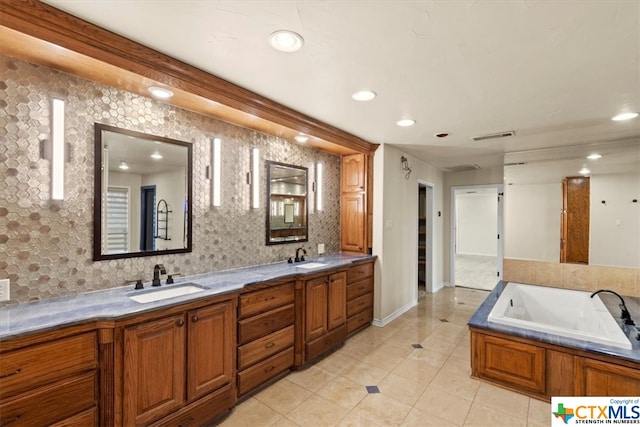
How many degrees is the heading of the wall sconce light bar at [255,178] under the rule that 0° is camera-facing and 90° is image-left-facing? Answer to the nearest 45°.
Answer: approximately 315°

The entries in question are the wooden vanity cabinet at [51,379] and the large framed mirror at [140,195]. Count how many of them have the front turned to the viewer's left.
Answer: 0

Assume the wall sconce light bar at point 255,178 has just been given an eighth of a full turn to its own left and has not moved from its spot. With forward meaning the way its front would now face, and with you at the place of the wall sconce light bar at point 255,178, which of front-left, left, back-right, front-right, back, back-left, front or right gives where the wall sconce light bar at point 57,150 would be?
back-right

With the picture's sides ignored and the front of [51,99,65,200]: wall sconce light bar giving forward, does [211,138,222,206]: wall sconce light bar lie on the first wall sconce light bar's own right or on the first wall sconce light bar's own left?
on the first wall sconce light bar's own left

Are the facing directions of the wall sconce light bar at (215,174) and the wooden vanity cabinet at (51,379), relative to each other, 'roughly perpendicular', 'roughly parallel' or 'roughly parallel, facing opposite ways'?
roughly parallel

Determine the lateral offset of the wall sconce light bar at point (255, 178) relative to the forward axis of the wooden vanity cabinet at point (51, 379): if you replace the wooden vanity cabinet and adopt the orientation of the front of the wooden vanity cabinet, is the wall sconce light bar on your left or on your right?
on your left

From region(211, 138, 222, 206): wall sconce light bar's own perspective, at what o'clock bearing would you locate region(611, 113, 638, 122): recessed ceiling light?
The recessed ceiling light is roughly at 11 o'clock from the wall sconce light bar.

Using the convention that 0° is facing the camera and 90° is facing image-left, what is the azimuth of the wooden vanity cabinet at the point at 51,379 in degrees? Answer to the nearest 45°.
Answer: approximately 315°

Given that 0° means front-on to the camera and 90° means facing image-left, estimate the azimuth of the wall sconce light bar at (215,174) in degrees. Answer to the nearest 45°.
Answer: approximately 315°

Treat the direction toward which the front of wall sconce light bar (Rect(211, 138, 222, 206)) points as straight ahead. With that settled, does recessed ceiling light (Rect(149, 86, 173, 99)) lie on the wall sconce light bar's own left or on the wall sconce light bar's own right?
on the wall sconce light bar's own right

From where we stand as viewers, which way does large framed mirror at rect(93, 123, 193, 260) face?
facing the viewer and to the right of the viewer
